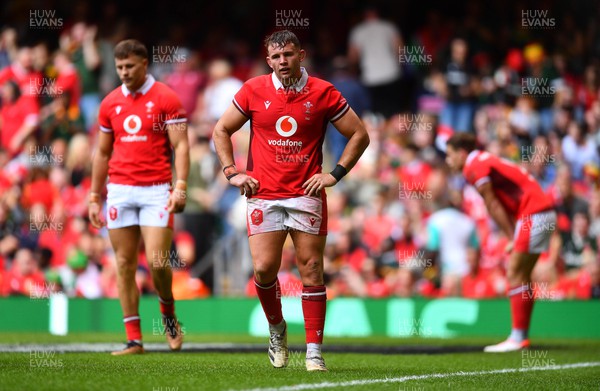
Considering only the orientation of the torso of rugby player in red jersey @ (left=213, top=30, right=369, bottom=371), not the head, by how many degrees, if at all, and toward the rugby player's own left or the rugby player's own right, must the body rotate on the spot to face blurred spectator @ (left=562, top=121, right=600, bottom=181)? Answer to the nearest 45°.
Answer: approximately 135° to the rugby player's own left

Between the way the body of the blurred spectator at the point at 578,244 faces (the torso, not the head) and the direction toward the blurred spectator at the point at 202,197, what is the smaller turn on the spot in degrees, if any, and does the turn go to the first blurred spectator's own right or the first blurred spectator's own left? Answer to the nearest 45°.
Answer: approximately 90° to the first blurred spectator's own right

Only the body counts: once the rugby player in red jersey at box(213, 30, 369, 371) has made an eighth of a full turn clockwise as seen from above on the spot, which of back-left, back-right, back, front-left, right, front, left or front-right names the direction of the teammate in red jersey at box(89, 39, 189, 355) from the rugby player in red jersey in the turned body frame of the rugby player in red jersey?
right

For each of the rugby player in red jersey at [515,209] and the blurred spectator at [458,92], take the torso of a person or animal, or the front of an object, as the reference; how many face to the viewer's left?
1

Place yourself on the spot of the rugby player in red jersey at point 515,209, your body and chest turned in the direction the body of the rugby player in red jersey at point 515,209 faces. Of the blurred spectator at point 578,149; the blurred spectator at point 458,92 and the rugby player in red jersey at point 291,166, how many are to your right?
2

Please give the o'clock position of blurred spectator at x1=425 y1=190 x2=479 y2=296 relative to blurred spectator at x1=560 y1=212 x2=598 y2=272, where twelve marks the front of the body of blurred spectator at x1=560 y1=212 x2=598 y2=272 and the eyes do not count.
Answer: blurred spectator at x1=425 y1=190 x2=479 y2=296 is roughly at 3 o'clock from blurred spectator at x1=560 y1=212 x2=598 y2=272.

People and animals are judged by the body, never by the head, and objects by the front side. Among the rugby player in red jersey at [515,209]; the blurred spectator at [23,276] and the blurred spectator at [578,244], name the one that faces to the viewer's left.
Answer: the rugby player in red jersey

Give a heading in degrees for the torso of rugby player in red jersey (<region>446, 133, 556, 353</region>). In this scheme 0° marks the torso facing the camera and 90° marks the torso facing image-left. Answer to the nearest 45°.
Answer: approximately 90°

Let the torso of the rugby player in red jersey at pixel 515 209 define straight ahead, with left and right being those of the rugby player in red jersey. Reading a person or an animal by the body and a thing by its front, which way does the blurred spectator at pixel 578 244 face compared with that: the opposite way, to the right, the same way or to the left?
to the left
